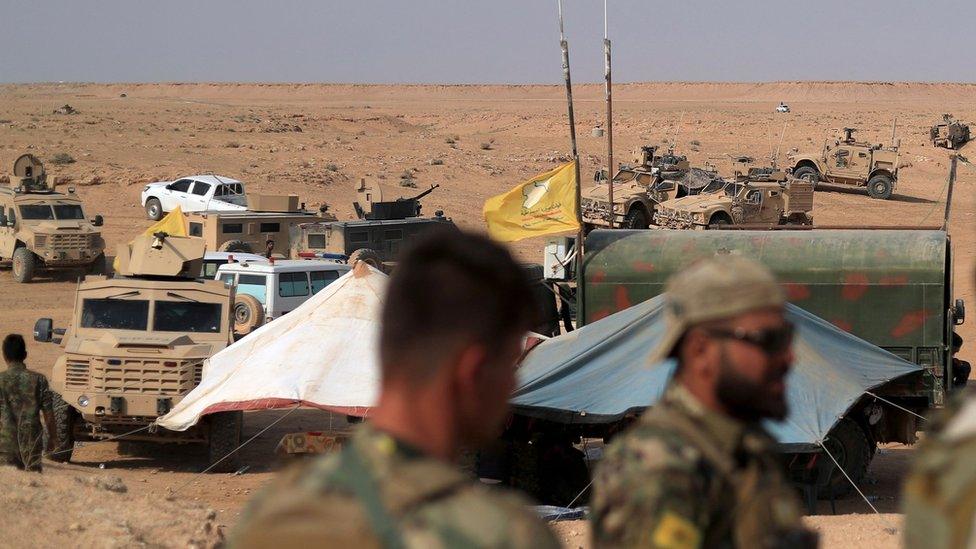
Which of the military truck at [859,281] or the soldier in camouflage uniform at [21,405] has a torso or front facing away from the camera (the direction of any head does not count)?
the soldier in camouflage uniform

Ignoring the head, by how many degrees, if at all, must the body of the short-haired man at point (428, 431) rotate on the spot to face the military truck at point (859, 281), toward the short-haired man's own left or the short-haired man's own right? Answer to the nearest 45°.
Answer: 0° — they already face it

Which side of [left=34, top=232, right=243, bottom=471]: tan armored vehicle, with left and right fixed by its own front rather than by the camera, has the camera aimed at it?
front

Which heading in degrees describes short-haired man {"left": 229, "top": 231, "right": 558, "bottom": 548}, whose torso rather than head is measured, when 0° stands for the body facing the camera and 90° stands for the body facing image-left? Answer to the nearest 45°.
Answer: approximately 225°

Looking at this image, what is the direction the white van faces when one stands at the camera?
facing away from the viewer and to the right of the viewer

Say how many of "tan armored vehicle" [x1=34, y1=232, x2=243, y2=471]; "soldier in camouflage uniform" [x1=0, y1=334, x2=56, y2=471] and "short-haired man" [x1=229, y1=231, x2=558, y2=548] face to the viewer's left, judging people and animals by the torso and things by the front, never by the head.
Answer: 0

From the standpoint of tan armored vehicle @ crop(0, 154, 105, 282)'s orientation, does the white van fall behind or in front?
in front

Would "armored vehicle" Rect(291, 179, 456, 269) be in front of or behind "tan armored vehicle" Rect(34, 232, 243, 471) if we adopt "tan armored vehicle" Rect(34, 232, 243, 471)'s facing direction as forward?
behind

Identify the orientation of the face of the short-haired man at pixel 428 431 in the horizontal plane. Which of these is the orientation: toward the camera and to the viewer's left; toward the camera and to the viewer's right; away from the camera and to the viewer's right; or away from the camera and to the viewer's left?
away from the camera and to the viewer's right

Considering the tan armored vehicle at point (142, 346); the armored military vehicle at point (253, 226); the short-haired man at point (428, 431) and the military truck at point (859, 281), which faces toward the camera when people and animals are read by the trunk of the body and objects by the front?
the tan armored vehicle
